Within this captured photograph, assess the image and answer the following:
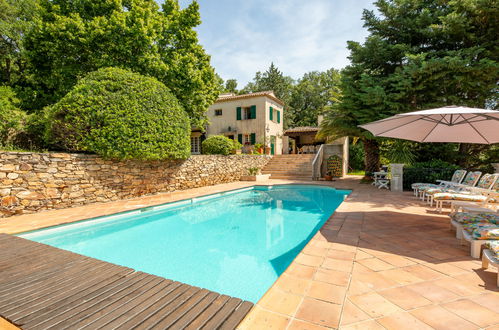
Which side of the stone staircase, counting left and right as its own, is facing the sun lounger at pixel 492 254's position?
front

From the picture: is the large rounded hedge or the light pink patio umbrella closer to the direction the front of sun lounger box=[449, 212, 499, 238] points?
the large rounded hedge

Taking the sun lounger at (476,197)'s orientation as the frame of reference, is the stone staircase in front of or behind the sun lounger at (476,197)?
in front

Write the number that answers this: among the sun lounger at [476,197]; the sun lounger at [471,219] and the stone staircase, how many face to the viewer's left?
2

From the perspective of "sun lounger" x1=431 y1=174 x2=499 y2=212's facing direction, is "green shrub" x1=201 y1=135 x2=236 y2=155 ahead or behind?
ahead

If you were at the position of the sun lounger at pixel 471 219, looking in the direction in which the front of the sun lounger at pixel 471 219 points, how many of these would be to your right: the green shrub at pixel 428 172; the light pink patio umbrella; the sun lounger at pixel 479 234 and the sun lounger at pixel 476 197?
3

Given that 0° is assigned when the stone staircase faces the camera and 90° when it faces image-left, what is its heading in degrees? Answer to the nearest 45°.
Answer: approximately 0°

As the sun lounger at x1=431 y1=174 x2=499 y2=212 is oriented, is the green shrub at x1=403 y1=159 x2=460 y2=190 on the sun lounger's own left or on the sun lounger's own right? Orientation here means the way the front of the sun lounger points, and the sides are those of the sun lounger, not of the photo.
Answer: on the sun lounger's own right

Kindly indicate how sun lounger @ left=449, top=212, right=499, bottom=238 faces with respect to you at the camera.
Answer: facing to the left of the viewer

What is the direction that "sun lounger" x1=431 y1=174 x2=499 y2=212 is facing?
to the viewer's left

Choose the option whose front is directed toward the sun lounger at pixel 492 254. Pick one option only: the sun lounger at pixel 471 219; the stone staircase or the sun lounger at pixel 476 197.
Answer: the stone staircase
